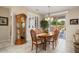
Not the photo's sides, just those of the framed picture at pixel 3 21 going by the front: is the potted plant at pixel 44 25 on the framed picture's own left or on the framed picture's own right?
on the framed picture's own left
